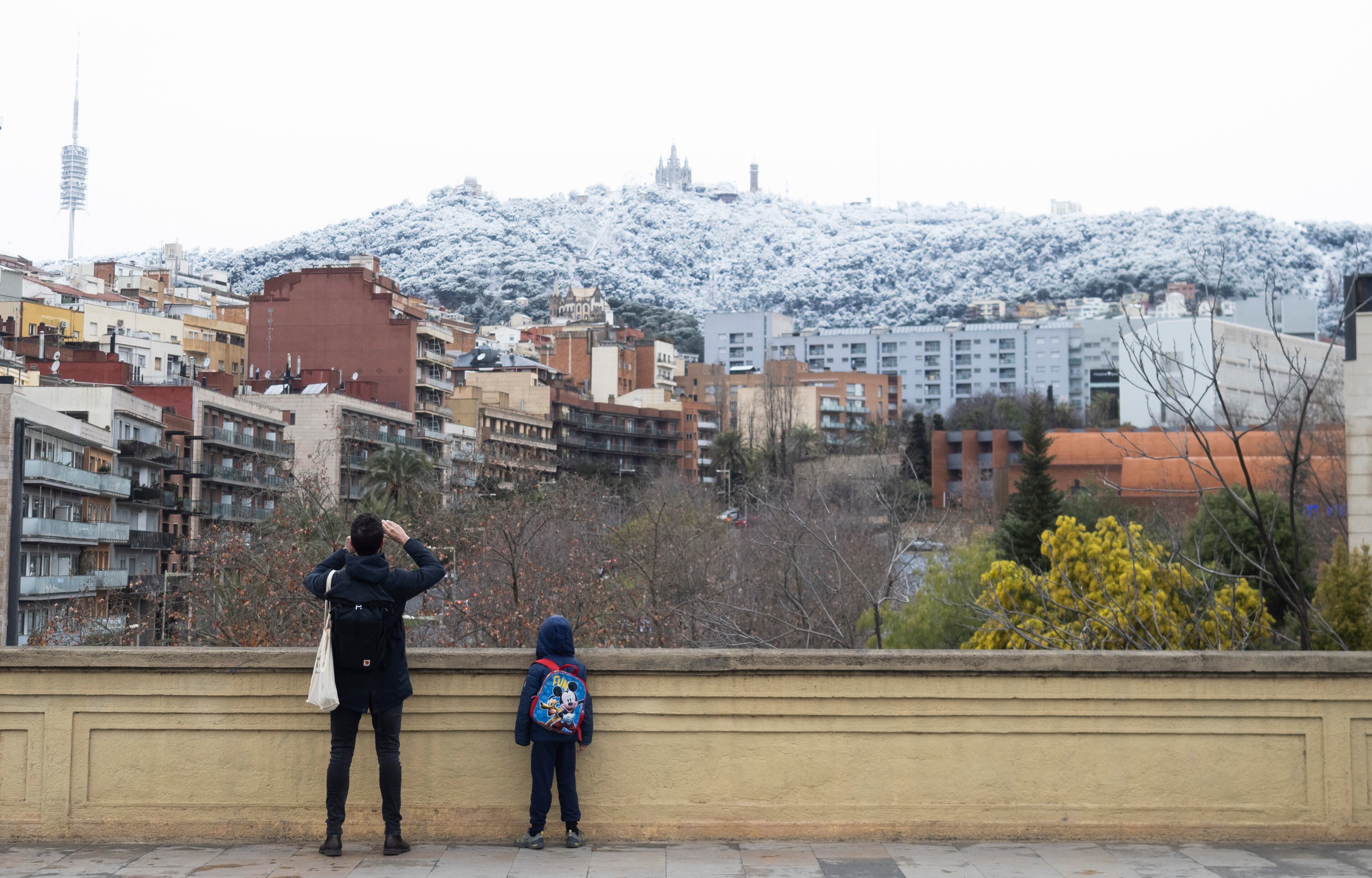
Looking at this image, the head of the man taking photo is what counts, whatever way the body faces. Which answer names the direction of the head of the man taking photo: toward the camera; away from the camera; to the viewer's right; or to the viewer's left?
away from the camera

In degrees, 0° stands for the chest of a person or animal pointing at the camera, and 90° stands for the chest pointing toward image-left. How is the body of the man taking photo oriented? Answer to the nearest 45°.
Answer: approximately 180°

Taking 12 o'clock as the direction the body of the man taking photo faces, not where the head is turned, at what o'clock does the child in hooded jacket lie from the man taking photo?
The child in hooded jacket is roughly at 3 o'clock from the man taking photo.

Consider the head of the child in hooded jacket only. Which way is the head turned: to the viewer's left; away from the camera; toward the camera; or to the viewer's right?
away from the camera
